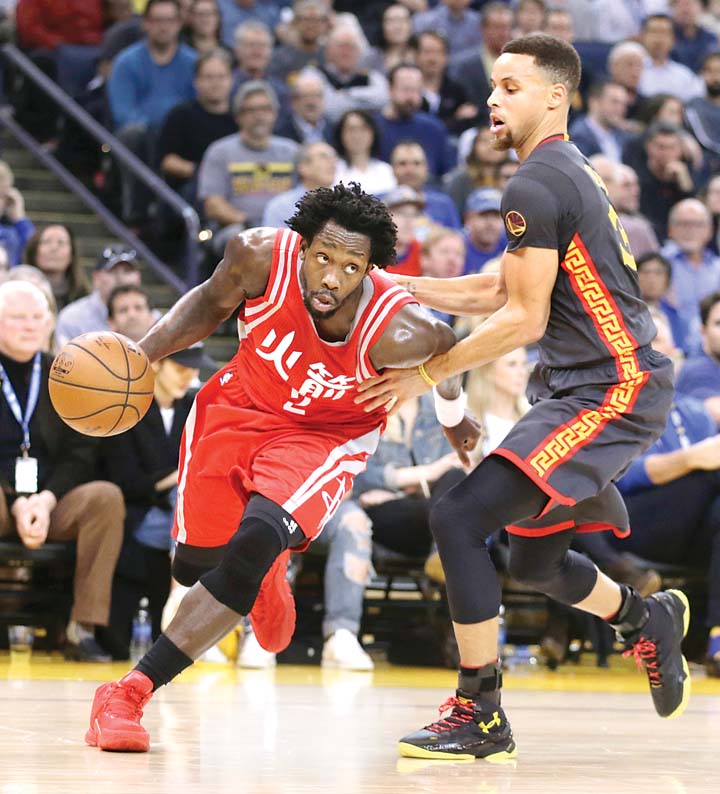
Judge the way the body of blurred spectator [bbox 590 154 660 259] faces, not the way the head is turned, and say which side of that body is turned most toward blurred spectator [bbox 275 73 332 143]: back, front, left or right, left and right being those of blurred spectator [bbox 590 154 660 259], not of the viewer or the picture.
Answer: right

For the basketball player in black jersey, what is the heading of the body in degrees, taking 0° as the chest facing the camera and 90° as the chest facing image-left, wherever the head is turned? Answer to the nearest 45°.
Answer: approximately 90°

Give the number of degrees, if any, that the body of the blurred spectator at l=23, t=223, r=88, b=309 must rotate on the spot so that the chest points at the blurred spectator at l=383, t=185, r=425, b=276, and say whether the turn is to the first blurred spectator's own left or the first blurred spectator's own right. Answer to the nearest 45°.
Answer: approximately 90° to the first blurred spectator's own left

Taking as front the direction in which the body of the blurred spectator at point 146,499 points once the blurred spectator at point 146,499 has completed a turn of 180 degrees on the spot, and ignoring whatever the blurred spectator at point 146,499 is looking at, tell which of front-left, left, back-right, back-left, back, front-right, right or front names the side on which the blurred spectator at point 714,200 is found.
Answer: right
